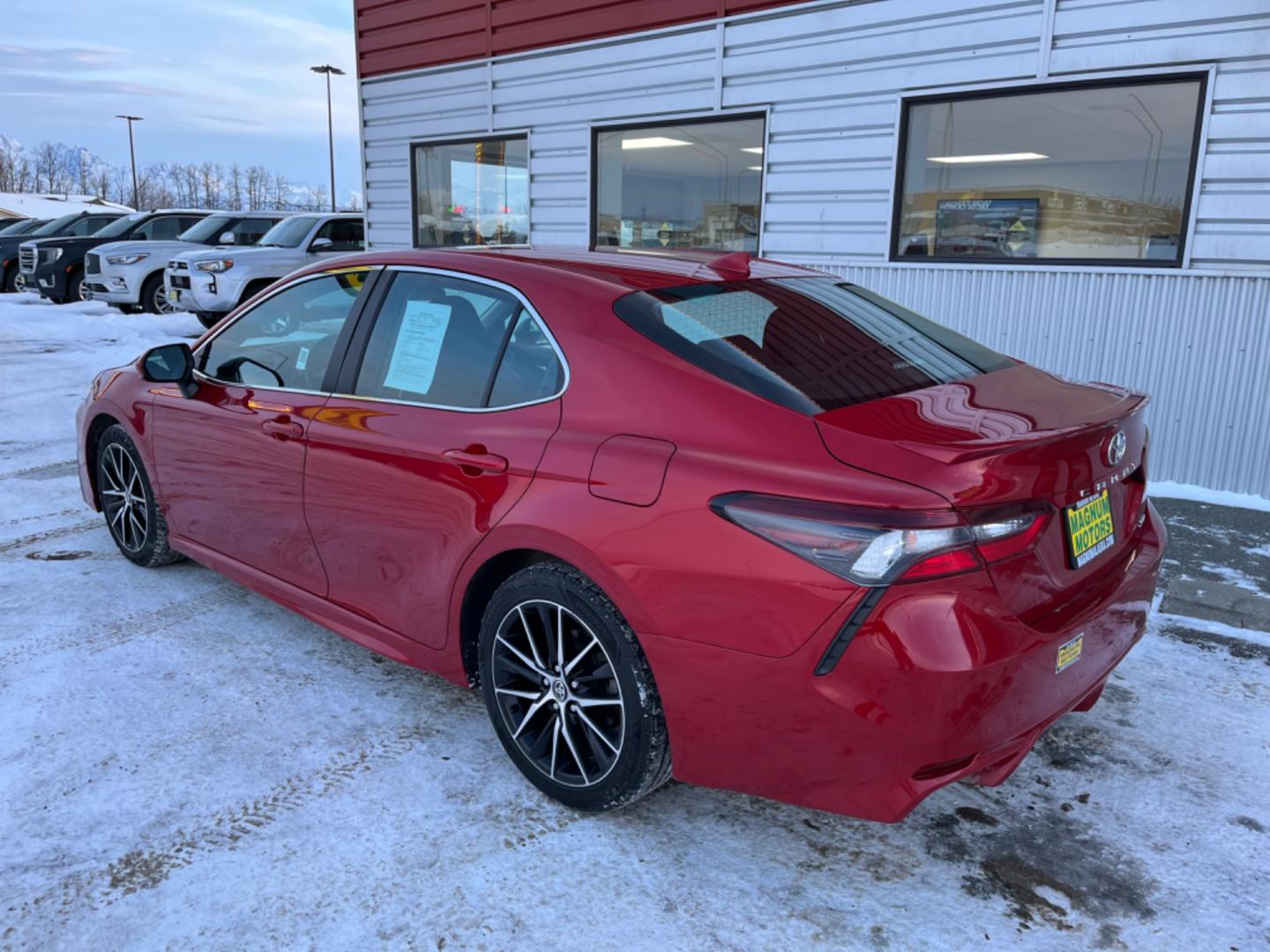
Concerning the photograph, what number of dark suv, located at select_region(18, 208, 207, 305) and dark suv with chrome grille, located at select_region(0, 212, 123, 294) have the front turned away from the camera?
0

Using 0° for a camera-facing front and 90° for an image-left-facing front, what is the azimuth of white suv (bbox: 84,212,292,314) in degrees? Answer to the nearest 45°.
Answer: approximately 45°

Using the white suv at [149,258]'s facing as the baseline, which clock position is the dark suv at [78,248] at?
The dark suv is roughly at 4 o'clock from the white suv.

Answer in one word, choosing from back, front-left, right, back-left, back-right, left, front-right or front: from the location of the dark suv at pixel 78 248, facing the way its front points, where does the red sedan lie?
front-left

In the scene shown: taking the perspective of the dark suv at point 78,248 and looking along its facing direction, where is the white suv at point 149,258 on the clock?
The white suv is roughly at 10 o'clock from the dark suv.

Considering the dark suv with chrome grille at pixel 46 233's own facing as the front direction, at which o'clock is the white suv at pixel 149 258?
The white suv is roughly at 10 o'clock from the dark suv with chrome grille.

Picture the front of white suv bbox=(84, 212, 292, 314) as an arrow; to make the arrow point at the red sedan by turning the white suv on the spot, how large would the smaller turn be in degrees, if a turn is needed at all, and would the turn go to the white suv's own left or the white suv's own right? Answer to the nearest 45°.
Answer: approximately 45° to the white suv's own left

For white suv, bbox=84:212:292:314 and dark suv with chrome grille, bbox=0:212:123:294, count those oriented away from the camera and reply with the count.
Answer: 0

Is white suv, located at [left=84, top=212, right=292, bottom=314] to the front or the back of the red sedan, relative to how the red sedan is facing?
to the front

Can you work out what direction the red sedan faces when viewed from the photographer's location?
facing away from the viewer and to the left of the viewer

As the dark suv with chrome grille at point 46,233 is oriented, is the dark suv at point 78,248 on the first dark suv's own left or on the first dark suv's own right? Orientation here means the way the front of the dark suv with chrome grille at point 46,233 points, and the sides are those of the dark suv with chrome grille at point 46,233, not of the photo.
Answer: on the first dark suv's own left

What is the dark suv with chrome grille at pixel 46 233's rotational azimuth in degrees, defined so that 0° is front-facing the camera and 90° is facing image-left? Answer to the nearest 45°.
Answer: approximately 45°

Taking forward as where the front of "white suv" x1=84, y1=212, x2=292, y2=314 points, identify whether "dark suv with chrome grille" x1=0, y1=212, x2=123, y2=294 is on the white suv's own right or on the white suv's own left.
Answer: on the white suv's own right

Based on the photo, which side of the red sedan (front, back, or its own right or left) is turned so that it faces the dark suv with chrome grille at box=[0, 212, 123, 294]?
front

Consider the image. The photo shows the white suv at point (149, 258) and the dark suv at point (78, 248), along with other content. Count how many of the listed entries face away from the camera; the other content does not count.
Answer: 0
